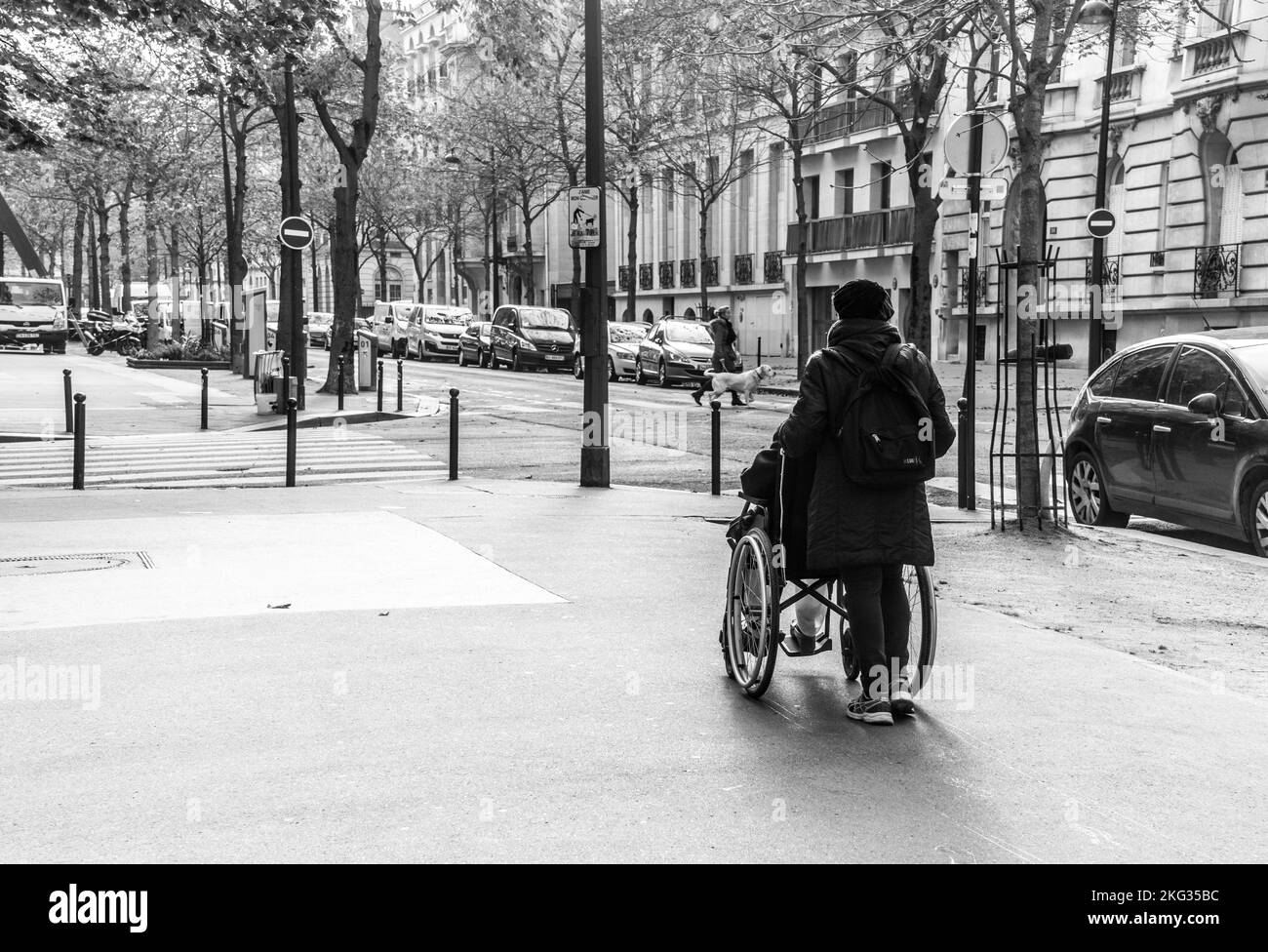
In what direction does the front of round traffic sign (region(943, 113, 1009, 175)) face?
away from the camera

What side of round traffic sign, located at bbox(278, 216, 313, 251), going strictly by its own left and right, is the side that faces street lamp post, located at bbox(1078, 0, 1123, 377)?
left

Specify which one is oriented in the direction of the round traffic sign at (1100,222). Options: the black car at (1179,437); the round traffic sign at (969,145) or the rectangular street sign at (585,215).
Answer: the round traffic sign at (969,145)

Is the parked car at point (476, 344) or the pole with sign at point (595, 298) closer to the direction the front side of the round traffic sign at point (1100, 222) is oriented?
the pole with sign

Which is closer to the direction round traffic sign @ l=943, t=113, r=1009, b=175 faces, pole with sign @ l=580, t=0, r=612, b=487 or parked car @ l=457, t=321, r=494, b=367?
the parked car

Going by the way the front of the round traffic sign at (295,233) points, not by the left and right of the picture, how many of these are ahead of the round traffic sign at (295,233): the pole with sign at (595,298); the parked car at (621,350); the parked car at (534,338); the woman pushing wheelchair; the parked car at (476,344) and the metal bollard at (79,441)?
3

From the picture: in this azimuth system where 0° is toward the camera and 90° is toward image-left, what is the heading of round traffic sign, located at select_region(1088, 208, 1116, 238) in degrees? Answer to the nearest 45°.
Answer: approximately 0°

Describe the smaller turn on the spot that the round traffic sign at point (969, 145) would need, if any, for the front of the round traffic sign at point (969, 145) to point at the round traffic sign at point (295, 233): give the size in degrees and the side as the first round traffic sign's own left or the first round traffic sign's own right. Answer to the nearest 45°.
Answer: approximately 45° to the first round traffic sign's own left

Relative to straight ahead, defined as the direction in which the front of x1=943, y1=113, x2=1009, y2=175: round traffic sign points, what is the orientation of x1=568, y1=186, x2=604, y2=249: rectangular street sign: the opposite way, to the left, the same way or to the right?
the opposite way
